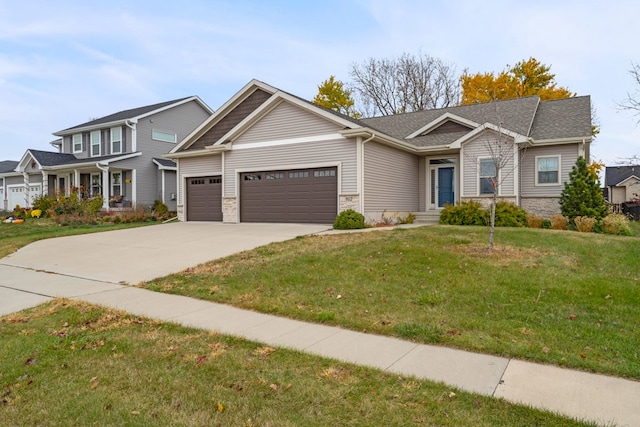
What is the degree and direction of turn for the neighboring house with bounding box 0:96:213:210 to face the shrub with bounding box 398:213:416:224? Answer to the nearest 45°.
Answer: approximately 90° to its left

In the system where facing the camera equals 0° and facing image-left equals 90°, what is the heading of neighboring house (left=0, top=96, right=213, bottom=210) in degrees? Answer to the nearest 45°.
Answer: approximately 45°

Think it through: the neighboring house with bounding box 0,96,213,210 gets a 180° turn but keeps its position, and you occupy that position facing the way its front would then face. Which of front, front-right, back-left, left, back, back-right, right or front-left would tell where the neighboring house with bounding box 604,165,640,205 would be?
front-right

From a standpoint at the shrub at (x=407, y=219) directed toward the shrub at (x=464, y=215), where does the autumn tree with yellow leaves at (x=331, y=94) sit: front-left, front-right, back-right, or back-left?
back-left

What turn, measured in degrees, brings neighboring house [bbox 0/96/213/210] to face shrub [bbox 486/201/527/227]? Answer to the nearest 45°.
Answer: approximately 90° to its left

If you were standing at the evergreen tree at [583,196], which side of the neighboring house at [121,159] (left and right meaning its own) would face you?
left

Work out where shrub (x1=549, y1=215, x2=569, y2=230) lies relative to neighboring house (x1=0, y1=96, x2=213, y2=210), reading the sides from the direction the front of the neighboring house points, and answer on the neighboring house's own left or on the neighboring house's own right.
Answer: on the neighboring house's own left

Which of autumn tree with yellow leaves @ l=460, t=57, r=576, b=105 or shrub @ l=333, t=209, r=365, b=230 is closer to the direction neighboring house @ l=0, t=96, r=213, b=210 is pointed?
the shrub

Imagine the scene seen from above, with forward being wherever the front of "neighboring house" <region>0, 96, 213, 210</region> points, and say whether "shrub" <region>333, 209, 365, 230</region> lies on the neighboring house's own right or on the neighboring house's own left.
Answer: on the neighboring house's own left

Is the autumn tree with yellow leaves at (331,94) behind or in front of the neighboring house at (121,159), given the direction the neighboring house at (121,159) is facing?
behind

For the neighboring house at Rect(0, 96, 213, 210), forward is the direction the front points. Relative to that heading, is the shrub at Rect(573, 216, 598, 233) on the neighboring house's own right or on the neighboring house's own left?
on the neighboring house's own left

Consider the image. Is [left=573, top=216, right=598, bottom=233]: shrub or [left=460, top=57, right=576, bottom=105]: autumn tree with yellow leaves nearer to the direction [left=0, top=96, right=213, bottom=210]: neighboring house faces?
the shrub

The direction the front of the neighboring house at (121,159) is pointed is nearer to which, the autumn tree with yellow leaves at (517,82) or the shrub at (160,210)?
the shrub

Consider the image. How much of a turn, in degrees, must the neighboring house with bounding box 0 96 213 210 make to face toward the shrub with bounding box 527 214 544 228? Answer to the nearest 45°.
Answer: approximately 90° to its left
